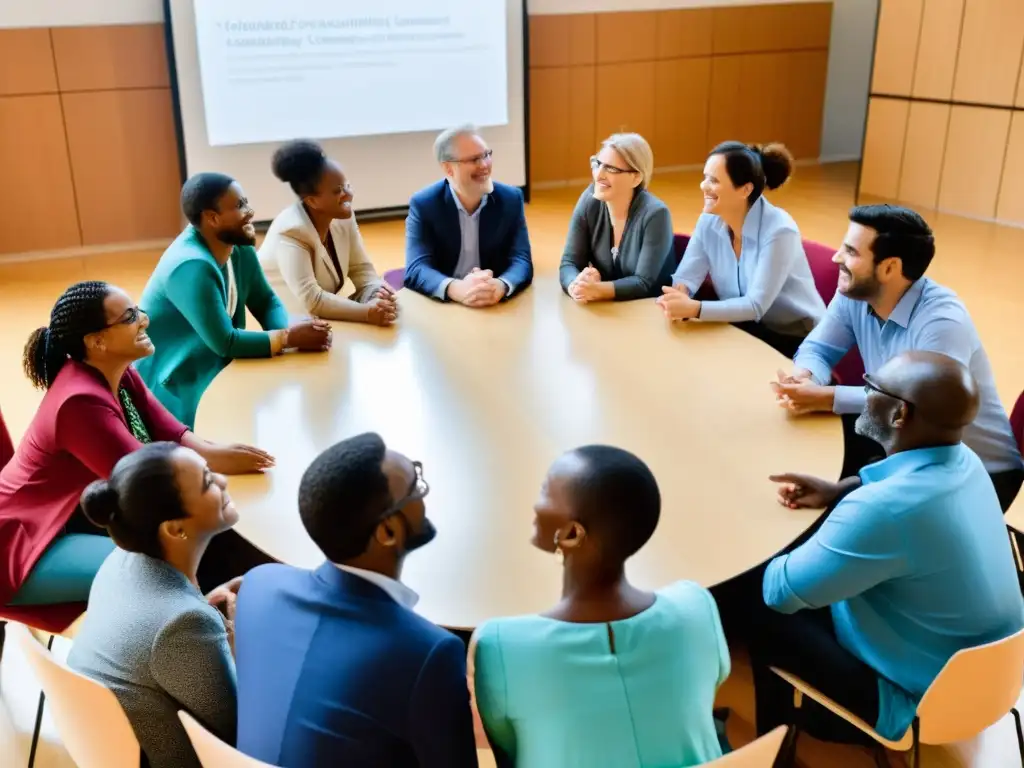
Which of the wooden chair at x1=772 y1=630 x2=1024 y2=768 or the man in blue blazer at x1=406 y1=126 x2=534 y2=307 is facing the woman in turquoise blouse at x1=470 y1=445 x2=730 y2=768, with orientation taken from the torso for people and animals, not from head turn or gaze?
the man in blue blazer

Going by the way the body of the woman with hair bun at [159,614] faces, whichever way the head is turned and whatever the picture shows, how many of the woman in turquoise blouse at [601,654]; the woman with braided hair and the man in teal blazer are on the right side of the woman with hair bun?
1

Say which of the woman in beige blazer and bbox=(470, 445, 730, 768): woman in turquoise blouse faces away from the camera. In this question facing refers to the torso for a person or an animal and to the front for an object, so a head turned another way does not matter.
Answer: the woman in turquoise blouse

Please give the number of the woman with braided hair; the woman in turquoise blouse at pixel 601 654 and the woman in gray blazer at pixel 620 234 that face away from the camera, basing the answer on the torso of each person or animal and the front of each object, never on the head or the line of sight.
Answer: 1

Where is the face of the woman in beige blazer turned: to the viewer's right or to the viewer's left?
to the viewer's right

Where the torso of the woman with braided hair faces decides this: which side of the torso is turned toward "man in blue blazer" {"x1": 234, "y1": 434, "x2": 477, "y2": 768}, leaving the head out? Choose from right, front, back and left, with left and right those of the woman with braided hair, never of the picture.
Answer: right

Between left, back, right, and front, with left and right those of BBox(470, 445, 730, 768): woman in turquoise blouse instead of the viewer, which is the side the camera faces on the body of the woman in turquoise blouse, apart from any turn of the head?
back

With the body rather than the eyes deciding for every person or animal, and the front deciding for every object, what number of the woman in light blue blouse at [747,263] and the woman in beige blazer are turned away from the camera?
0

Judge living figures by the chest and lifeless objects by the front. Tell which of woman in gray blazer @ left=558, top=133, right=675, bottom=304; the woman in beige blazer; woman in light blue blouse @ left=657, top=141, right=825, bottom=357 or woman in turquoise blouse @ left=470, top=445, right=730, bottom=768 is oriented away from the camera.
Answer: woman in turquoise blouse @ left=470, top=445, right=730, bottom=768

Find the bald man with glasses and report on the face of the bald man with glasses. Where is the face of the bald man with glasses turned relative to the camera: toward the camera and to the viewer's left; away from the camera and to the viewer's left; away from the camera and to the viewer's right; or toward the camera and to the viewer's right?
away from the camera and to the viewer's left

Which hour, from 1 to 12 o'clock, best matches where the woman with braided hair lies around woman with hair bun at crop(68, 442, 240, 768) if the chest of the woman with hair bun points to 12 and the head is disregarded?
The woman with braided hair is roughly at 10 o'clock from the woman with hair bun.

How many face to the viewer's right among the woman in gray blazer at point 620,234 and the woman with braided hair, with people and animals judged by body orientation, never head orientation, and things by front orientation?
1

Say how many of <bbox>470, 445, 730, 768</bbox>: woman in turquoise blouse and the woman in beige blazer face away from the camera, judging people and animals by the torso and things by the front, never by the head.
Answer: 1
